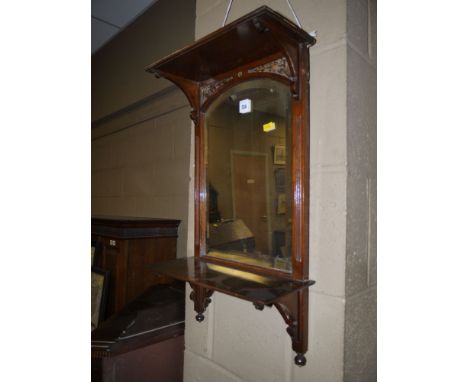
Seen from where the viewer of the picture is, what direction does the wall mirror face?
facing the viewer and to the left of the viewer

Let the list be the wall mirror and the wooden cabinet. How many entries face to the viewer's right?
0

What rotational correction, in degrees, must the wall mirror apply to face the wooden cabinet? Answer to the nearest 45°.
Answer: approximately 90° to its right

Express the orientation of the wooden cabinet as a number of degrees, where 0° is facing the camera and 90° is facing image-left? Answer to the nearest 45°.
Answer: approximately 45°

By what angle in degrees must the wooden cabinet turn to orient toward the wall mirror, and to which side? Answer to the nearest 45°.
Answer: approximately 45° to its left
